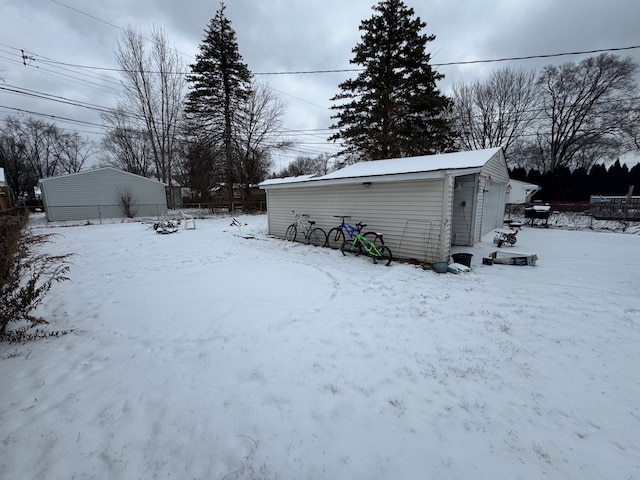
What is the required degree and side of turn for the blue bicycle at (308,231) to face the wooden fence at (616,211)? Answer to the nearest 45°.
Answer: approximately 135° to its right

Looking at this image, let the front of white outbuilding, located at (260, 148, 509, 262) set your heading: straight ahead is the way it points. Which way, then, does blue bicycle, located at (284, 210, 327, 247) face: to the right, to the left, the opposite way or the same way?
the opposite way

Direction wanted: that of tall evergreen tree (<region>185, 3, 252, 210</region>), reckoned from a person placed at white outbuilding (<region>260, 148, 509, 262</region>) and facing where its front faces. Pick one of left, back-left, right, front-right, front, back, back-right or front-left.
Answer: back

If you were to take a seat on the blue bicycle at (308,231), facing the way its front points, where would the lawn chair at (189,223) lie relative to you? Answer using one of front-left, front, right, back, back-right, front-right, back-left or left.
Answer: front

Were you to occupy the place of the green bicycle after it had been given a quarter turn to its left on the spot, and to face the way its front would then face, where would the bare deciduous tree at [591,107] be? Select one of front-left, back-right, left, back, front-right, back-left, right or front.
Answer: back

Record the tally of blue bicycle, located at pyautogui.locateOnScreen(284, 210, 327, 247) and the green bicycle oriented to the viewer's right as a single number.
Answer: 0

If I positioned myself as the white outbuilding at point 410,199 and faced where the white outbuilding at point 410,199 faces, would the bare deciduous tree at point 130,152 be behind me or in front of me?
behind

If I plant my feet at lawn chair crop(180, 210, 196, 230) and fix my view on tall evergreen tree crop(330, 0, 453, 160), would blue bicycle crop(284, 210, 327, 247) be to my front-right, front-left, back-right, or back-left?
front-right

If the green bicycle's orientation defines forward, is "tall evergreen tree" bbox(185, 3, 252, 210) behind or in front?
in front

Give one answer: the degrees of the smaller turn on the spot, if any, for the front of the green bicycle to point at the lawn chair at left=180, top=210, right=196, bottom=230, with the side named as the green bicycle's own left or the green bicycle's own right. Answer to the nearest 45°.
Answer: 0° — it already faces it

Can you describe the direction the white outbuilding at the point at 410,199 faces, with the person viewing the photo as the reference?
facing the viewer and to the right of the viewer

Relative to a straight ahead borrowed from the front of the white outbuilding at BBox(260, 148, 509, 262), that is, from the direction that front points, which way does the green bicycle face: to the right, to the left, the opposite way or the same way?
the opposite way

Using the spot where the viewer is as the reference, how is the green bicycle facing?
facing away from the viewer and to the left of the viewer

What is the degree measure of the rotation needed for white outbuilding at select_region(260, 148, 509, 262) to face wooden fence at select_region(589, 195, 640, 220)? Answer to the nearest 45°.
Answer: approximately 90° to its left

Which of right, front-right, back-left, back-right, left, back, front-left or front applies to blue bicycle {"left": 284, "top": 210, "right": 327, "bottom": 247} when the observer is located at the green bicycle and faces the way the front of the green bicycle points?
front

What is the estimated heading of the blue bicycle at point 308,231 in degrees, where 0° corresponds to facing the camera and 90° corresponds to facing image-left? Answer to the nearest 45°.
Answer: approximately 135°

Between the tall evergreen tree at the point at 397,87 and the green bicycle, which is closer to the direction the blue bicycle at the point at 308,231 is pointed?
the tall evergreen tree

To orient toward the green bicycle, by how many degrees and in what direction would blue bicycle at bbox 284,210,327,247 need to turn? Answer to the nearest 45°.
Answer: approximately 180°

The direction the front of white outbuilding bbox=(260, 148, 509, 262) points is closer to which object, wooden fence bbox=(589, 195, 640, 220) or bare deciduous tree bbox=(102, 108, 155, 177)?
the wooden fence
